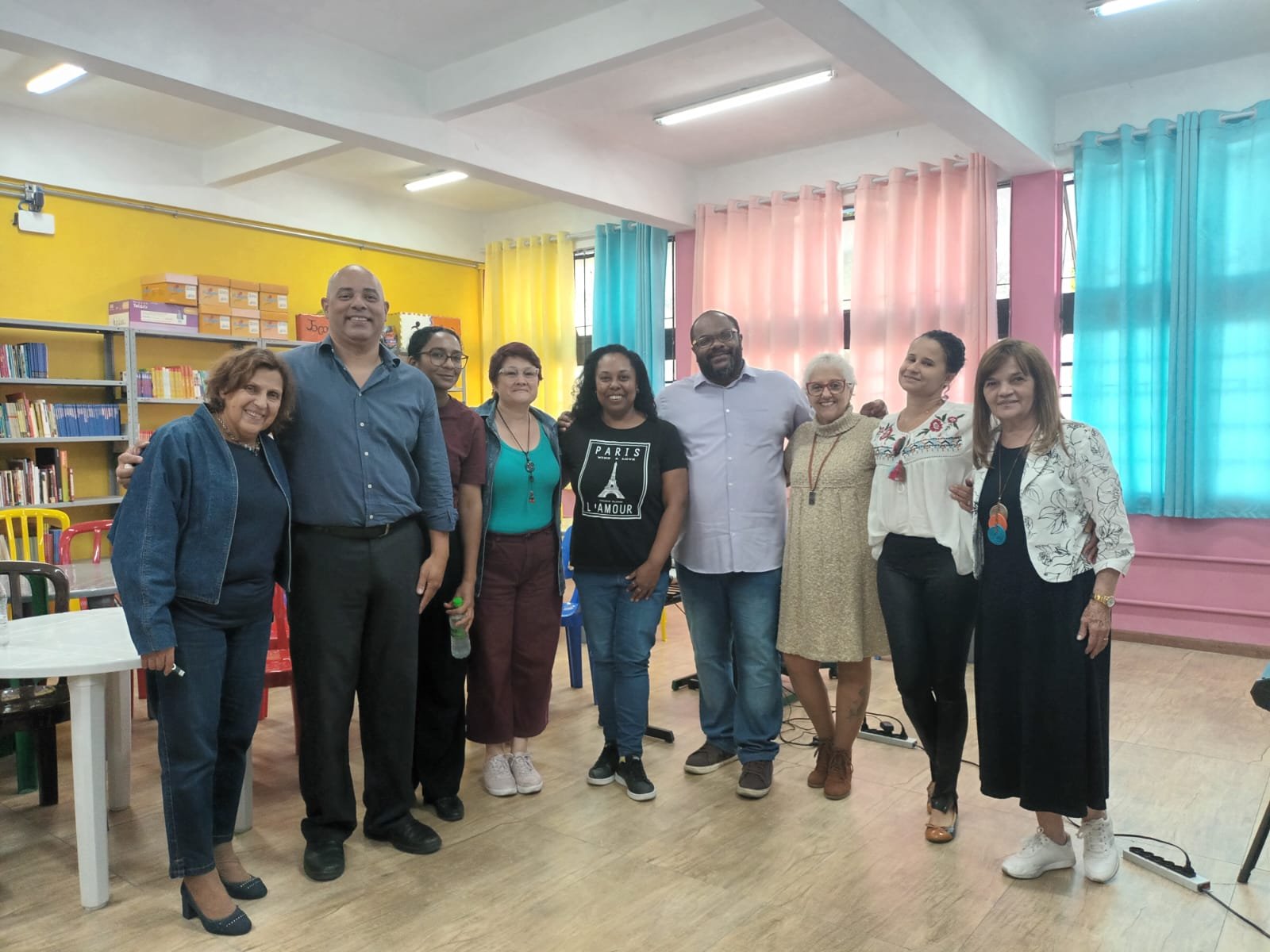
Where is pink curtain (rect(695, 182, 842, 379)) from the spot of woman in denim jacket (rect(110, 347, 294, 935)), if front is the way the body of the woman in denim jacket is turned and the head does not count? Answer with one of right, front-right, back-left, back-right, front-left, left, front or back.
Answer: left

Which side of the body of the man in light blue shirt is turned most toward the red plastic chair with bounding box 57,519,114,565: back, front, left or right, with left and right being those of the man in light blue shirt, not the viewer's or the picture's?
right

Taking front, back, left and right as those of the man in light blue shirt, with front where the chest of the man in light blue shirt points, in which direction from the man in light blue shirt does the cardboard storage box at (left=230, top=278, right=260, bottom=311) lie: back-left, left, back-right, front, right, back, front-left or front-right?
back-right

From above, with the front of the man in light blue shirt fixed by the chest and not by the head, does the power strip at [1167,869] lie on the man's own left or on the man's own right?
on the man's own left

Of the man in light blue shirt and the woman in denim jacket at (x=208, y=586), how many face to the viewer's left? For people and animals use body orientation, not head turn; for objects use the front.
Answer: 0

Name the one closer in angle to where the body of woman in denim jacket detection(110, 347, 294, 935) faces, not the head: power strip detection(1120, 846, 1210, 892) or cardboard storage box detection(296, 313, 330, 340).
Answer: the power strip

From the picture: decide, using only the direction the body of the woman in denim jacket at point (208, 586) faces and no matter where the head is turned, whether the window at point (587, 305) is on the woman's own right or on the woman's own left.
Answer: on the woman's own left

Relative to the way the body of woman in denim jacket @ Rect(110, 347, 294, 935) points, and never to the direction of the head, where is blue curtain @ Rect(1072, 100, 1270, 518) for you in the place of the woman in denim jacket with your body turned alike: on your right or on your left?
on your left

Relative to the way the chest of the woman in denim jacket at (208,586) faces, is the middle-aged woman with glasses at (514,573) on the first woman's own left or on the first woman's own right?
on the first woman's own left

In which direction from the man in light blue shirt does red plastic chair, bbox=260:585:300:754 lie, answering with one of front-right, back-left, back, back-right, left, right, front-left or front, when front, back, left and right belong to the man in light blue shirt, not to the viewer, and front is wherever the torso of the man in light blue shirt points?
right

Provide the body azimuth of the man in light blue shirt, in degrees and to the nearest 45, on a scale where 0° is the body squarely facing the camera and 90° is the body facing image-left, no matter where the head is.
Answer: approximately 0°

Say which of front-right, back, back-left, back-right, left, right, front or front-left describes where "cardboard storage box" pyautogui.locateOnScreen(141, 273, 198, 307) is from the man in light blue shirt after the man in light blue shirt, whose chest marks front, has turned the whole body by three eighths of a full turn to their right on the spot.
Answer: front

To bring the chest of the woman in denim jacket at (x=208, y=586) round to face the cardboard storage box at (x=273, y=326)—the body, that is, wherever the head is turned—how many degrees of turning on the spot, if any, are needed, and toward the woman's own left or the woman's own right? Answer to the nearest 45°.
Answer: approximately 135° to the woman's own left
